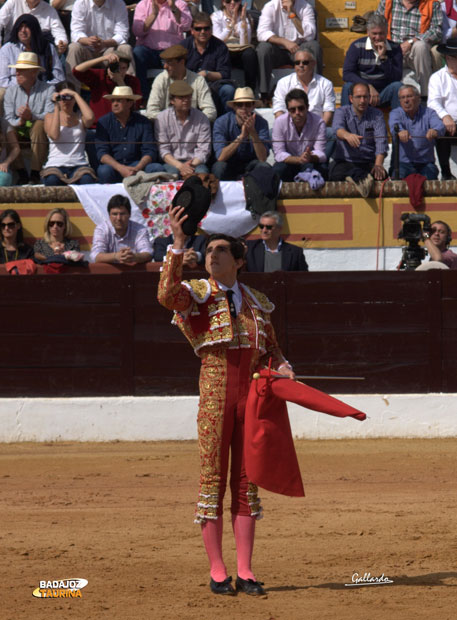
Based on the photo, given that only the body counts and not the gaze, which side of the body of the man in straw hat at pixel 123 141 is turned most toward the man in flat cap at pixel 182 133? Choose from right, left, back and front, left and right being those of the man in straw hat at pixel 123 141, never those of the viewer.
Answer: left

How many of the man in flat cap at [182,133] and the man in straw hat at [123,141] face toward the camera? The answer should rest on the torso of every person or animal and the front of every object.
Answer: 2

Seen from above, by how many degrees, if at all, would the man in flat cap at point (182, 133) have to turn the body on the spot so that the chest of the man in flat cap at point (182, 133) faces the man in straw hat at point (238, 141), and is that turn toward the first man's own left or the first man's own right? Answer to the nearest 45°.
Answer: approximately 90° to the first man's own left

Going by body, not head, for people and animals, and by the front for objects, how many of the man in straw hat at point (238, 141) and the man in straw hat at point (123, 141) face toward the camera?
2

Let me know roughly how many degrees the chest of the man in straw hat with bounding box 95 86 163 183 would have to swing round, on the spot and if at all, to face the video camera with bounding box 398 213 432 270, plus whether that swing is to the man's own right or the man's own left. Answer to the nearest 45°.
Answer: approximately 45° to the man's own left

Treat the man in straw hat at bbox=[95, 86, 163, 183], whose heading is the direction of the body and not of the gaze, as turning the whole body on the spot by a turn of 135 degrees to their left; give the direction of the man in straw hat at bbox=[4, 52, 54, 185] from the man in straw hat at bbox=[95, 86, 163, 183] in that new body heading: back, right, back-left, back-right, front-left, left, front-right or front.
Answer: left
